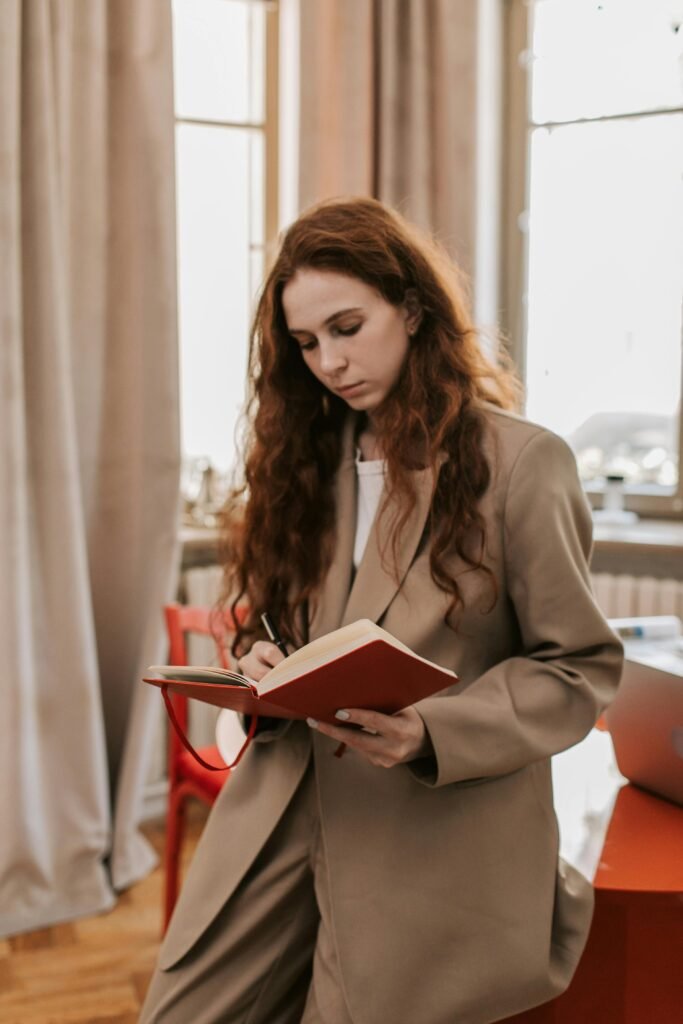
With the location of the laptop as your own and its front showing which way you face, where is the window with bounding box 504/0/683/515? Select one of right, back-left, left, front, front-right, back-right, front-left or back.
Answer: front-left

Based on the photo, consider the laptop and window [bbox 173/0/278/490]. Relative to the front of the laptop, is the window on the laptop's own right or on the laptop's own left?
on the laptop's own left

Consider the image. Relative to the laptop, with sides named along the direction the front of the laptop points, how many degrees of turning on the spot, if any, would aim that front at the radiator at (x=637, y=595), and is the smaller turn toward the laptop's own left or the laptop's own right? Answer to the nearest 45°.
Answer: approximately 45° to the laptop's own left

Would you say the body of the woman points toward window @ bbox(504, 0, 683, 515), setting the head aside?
no

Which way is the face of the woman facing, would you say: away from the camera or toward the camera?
toward the camera

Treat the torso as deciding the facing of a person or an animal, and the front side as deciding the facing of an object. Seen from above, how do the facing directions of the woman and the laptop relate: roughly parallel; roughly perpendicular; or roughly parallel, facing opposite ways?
roughly parallel, facing opposite ways

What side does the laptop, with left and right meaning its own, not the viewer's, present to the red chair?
left

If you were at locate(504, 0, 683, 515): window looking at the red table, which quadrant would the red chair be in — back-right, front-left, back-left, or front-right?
front-right

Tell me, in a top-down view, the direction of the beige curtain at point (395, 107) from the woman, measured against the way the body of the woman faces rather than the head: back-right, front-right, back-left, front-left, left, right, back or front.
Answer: back-right

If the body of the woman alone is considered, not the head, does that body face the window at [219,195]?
no

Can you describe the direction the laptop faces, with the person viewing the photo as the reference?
facing away from the viewer and to the right of the viewer

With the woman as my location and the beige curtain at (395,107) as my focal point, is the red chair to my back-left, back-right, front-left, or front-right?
front-left

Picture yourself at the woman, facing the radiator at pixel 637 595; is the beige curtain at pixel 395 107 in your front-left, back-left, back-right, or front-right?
front-left

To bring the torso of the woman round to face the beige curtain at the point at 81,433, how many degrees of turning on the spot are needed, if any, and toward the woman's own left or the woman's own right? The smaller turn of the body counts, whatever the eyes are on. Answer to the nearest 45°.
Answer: approximately 90° to the woman's own right

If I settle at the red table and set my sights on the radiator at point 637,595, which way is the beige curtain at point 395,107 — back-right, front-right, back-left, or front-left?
front-left

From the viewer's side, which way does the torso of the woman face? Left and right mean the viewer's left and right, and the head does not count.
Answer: facing the viewer and to the left of the viewer
